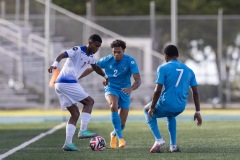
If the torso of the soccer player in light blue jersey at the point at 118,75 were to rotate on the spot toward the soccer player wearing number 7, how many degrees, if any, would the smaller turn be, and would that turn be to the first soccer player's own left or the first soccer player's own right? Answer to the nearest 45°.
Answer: approximately 45° to the first soccer player's own left

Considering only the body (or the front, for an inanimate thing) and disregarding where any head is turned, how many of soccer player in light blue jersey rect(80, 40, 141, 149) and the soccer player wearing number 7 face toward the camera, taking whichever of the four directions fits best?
1

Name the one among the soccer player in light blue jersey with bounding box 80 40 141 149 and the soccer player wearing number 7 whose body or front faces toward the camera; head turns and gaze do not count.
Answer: the soccer player in light blue jersey

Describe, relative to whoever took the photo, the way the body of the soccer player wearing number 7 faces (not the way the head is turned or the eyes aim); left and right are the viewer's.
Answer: facing away from the viewer and to the left of the viewer

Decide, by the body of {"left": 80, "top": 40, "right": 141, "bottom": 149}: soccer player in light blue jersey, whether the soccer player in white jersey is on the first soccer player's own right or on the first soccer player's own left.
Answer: on the first soccer player's own right

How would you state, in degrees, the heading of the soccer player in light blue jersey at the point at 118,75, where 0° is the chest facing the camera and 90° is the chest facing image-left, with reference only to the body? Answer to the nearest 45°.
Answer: approximately 0°

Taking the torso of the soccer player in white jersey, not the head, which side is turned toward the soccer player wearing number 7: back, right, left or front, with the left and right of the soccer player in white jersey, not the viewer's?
front

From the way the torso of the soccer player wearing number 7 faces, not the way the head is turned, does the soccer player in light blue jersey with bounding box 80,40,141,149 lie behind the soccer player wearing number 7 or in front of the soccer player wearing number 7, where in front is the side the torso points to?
in front
